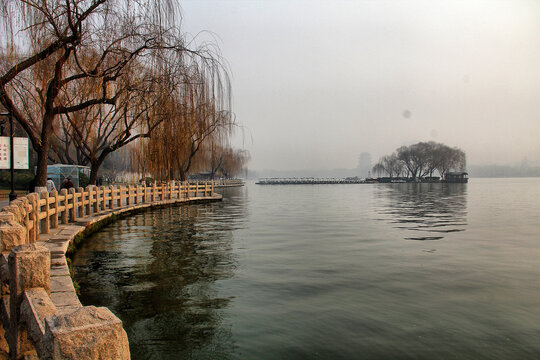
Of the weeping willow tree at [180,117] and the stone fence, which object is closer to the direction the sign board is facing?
the stone fence

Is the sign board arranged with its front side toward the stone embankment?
yes

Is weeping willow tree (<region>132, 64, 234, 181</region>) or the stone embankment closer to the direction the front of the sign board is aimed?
the stone embankment

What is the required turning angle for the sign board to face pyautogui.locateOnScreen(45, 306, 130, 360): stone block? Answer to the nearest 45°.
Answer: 0° — it already faces it

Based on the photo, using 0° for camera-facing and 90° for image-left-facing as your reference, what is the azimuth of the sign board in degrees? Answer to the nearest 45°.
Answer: approximately 0°

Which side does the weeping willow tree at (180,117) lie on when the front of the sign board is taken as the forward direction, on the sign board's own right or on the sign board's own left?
on the sign board's own left
